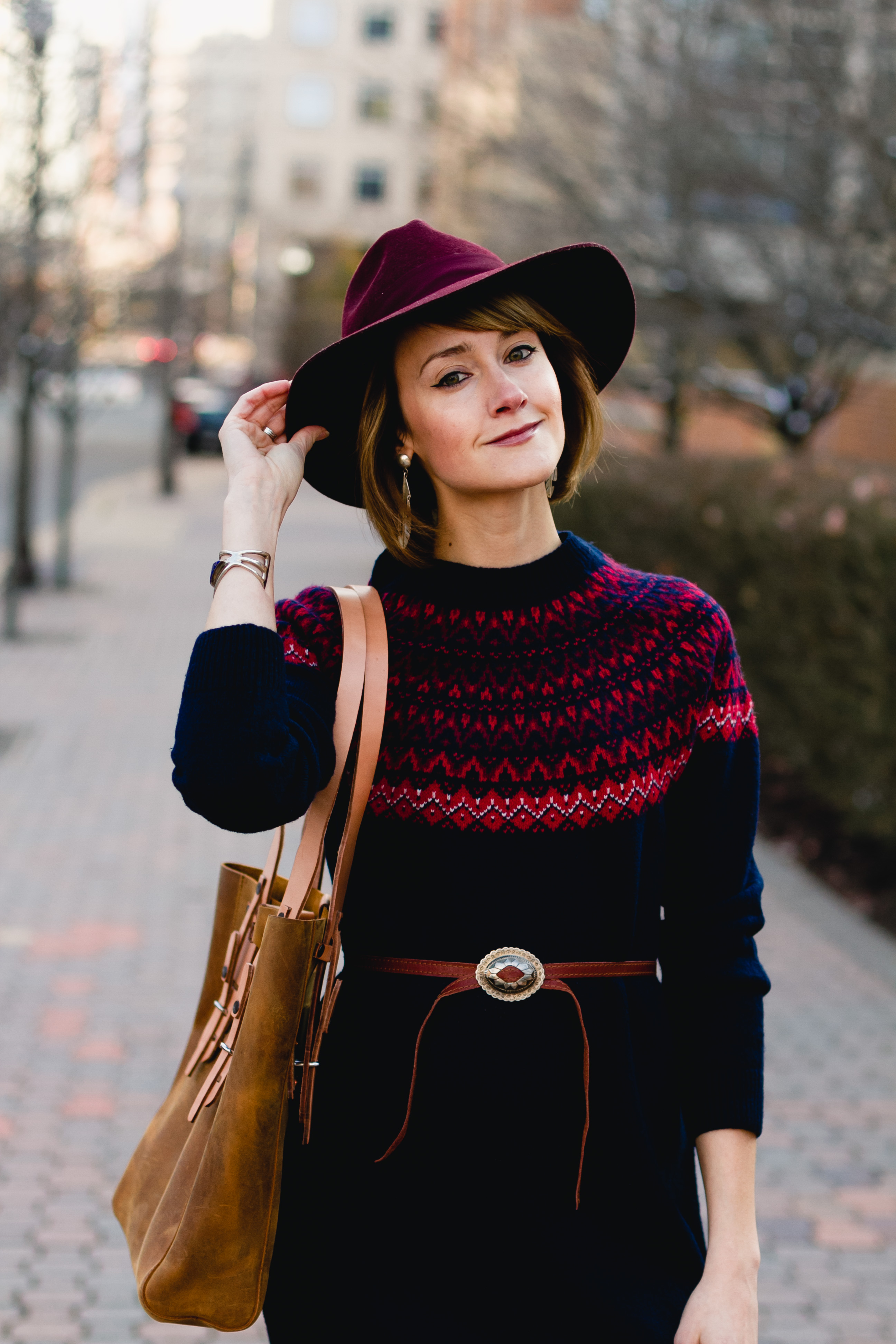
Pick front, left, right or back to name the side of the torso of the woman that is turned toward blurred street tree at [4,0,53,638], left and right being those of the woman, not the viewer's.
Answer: back

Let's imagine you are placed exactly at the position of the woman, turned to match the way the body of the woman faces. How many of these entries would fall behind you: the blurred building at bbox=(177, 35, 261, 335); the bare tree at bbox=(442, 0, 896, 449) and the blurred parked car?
3

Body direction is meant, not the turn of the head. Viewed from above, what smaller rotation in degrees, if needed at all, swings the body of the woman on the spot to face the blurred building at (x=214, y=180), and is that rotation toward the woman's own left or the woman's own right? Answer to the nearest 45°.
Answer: approximately 180°

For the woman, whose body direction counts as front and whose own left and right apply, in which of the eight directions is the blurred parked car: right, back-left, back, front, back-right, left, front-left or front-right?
back

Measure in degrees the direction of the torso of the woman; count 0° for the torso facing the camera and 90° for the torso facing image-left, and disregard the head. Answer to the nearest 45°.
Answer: approximately 0°

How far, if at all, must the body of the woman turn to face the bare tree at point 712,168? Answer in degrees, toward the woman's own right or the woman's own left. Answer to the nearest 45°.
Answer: approximately 180°
